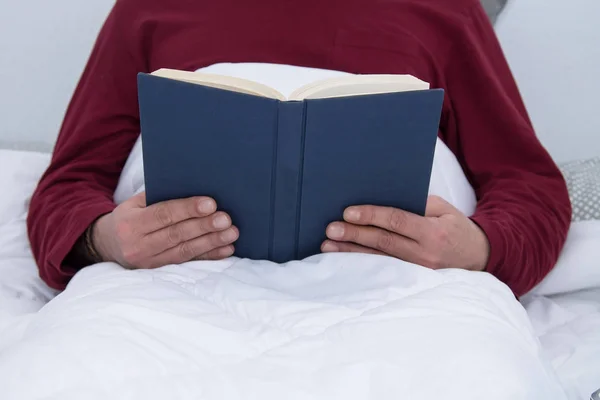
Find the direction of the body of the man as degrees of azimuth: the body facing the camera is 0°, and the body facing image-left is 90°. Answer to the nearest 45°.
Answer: approximately 0°
